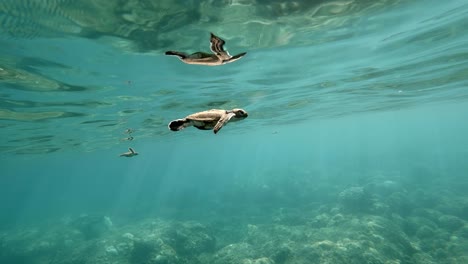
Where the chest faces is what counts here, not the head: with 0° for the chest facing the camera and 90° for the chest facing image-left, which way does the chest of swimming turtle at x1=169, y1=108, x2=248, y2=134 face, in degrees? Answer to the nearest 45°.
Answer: approximately 270°
